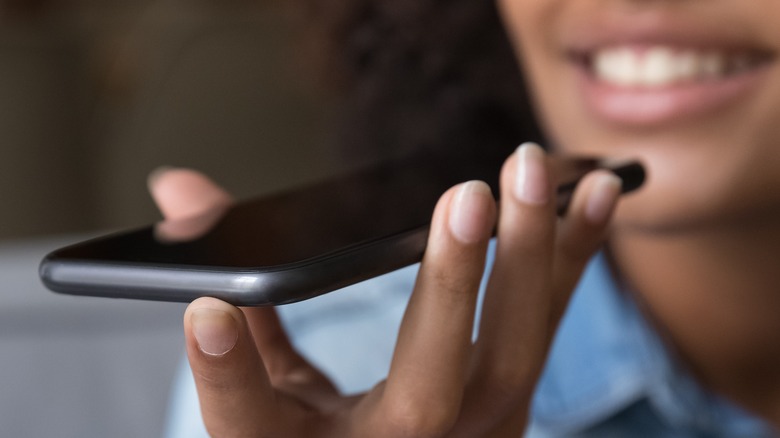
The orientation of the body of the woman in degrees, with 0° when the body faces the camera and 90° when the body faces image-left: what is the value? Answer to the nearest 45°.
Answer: approximately 45°
